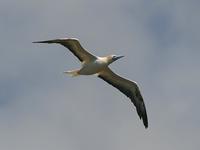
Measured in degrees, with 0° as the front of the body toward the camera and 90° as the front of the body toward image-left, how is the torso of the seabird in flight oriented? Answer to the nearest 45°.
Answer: approximately 270°
